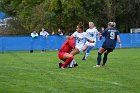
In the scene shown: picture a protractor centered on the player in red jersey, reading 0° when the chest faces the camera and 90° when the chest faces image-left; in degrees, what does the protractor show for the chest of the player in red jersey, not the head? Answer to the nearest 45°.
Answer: approximately 270°

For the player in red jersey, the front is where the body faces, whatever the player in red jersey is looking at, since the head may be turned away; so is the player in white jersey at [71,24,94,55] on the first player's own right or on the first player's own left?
on the first player's own left
